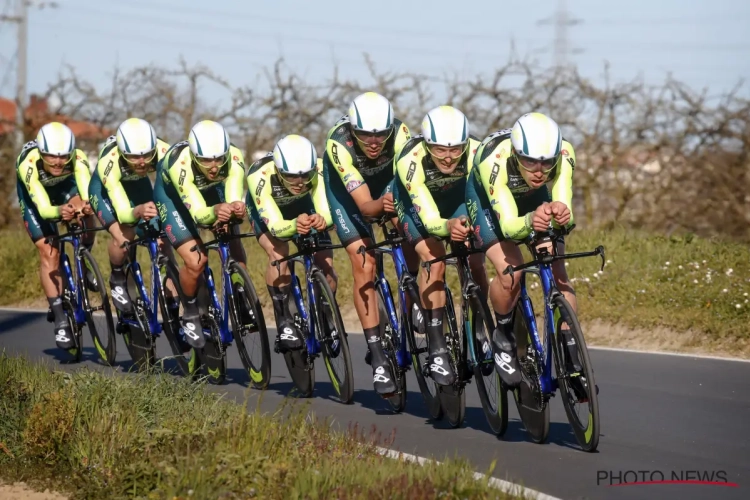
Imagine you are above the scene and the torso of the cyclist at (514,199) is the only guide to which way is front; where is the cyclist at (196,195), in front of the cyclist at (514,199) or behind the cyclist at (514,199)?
behind

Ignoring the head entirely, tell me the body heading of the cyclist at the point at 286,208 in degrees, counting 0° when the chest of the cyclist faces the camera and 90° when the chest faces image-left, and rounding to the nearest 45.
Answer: approximately 315°

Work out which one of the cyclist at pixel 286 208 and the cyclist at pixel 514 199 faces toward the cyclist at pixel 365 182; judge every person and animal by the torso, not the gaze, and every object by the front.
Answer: the cyclist at pixel 286 208

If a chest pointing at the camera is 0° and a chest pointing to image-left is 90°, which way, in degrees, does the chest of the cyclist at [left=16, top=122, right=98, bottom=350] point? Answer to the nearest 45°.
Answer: approximately 315°

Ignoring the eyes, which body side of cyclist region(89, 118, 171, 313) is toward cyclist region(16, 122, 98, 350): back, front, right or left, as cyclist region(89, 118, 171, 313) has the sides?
back

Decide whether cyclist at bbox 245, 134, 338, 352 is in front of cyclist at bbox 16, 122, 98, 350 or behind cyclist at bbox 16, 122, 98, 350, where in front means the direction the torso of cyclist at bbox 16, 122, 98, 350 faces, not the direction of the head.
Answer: in front

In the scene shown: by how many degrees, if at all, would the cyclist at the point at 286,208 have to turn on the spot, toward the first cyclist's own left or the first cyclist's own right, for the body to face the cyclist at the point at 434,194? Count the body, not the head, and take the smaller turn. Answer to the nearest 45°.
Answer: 0° — they already face them
